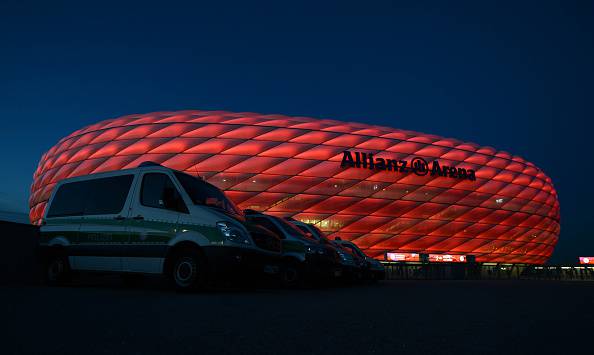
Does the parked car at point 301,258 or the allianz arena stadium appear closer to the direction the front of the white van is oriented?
the parked car

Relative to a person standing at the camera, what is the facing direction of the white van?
facing the viewer and to the right of the viewer

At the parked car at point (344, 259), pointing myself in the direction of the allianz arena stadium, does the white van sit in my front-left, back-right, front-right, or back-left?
back-left

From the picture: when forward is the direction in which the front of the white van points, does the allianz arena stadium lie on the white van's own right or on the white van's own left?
on the white van's own left

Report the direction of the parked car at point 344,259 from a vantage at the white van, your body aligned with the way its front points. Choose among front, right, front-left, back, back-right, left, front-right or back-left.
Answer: left

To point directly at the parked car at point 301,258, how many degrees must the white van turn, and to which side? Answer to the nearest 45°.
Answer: approximately 90° to its left
